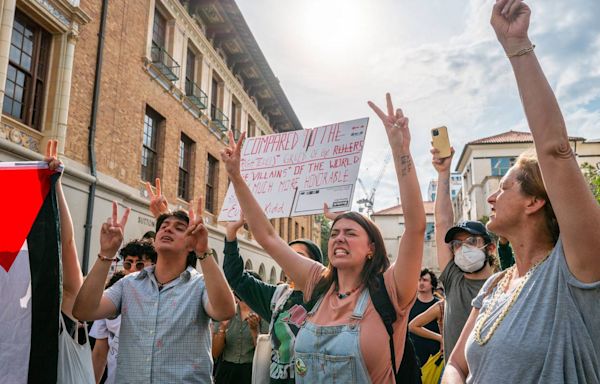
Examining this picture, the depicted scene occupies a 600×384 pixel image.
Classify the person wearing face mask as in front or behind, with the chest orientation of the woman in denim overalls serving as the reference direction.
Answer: behind

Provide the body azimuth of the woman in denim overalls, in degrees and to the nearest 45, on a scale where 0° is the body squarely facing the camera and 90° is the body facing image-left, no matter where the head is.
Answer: approximately 45°

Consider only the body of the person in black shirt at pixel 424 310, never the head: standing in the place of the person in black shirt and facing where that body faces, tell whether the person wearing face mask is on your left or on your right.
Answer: on your left

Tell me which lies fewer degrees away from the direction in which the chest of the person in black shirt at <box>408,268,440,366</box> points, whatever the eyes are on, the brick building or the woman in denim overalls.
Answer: the woman in denim overalls

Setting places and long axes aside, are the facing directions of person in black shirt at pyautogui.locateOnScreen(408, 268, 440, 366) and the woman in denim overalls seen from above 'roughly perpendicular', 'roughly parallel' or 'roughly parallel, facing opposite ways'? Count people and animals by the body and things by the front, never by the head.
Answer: roughly parallel

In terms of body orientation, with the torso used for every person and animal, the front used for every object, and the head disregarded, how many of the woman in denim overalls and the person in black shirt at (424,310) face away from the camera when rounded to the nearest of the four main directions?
0

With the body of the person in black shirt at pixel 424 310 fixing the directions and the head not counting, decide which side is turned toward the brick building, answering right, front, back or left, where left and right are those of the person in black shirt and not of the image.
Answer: right

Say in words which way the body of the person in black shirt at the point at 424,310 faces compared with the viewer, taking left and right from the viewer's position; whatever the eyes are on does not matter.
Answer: facing the viewer and to the left of the viewer

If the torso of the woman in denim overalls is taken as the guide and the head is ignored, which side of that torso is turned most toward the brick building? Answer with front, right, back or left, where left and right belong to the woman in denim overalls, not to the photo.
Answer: right

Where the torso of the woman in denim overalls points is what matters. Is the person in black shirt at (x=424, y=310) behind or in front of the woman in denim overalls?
behind
